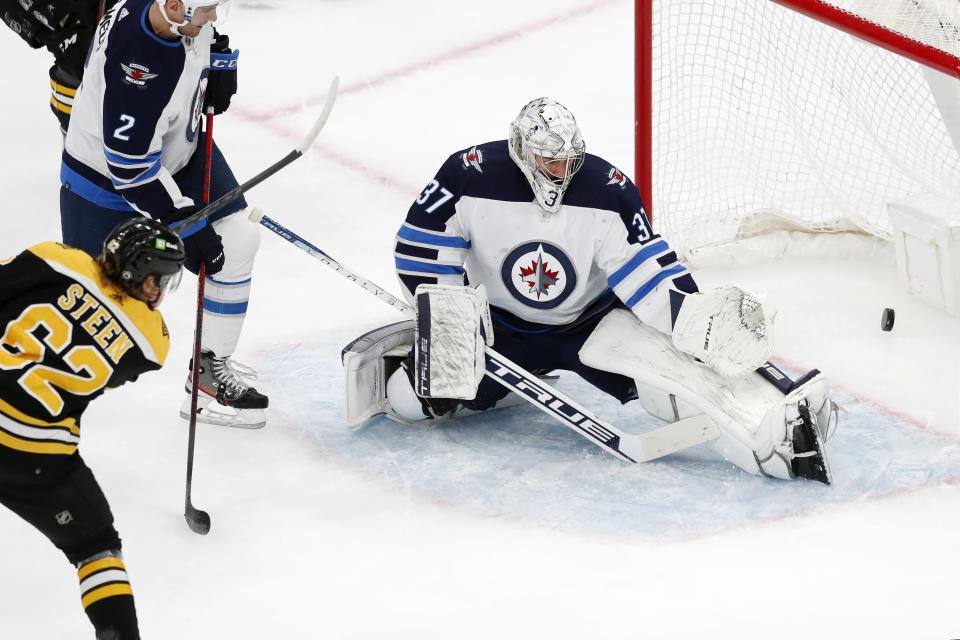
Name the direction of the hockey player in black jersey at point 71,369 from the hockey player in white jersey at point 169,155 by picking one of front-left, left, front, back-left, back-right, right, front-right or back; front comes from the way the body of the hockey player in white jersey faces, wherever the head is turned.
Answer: right

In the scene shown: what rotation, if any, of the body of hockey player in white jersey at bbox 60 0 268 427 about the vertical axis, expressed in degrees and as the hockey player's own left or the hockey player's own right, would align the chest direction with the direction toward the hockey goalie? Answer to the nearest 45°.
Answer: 0° — they already face them

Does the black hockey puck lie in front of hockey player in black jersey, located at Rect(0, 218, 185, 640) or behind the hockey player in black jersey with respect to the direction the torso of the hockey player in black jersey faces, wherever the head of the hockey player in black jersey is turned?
in front

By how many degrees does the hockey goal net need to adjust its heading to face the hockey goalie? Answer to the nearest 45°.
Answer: approximately 45° to its left

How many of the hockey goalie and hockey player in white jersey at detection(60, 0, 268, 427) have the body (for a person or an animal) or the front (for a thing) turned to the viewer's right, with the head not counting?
1

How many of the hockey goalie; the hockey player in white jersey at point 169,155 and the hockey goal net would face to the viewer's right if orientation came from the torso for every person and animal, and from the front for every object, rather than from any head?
1

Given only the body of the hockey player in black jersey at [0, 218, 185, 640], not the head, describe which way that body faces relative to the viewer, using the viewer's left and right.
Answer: facing away from the viewer and to the right of the viewer

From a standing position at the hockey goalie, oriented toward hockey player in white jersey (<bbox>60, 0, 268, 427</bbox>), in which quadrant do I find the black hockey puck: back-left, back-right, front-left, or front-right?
back-right

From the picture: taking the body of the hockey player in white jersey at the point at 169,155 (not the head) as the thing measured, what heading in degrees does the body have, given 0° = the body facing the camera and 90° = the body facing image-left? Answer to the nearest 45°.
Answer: approximately 270°

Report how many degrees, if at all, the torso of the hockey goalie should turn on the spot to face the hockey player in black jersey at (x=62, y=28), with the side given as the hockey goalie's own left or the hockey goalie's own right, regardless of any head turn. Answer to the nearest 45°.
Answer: approximately 90° to the hockey goalie's own right

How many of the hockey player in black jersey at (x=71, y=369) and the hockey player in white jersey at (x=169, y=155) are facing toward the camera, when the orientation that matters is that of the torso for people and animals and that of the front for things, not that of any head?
0

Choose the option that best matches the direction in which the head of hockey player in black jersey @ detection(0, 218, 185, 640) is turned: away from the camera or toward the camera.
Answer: away from the camera
